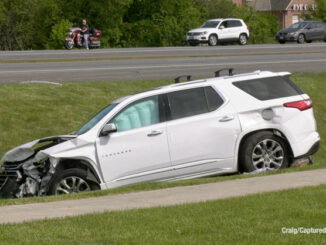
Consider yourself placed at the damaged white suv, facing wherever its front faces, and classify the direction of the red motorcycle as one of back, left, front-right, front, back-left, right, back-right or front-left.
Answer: right

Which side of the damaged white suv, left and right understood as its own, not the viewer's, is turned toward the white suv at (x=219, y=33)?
right

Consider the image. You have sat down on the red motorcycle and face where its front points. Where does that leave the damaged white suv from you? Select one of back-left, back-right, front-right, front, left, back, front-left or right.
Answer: front-left

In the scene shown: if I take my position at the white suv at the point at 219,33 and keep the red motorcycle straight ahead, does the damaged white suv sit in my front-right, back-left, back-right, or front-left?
front-left

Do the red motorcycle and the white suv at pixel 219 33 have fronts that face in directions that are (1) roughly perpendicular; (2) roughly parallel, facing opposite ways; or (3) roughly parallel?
roughly parallel

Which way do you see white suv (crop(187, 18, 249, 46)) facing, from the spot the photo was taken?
facing the viewer and to the left of the viewer

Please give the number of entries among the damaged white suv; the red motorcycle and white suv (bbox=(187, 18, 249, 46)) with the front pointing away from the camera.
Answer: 0

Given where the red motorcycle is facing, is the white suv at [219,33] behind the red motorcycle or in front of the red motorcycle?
behind

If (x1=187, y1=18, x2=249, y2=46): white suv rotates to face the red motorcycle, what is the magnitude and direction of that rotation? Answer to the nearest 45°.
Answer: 0° — it already faces it

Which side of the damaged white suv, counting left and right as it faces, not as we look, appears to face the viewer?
left

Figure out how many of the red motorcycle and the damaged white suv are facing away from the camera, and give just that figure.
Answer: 0

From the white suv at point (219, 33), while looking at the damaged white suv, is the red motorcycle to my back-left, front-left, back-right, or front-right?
front-right
